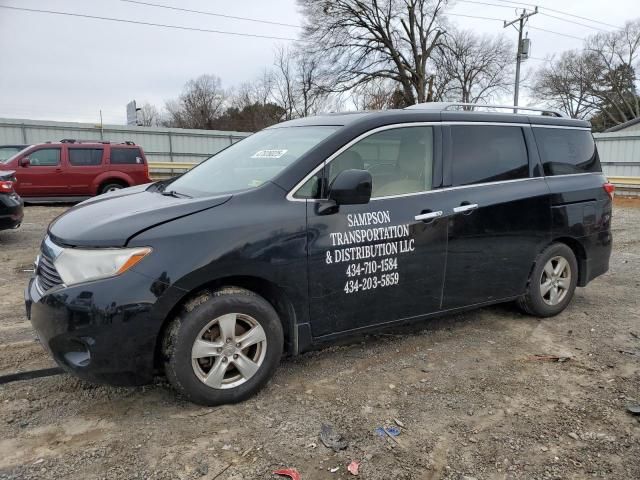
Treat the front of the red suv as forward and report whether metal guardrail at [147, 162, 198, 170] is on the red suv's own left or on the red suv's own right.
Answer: on the red suv's own right

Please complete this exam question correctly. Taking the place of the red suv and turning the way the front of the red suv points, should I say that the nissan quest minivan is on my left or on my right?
on my left

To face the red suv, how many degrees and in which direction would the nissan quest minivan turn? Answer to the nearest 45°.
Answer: approximately 90° to its right

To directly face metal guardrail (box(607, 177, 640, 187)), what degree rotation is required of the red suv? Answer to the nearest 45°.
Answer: approximately 180°

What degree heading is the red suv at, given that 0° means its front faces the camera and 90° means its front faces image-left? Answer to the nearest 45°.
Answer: approximately 90°

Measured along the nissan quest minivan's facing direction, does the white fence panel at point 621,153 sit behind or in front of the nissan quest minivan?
behind

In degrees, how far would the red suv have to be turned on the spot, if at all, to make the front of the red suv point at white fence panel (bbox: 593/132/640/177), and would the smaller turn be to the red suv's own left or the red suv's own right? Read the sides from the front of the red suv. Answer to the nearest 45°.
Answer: approximately 180°

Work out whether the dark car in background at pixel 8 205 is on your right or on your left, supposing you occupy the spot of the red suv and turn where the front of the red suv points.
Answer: on your left

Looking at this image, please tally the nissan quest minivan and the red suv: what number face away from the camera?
0

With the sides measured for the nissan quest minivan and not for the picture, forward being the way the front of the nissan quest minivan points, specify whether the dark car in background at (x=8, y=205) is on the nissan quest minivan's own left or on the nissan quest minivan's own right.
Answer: on the nissan quest minivan's own right

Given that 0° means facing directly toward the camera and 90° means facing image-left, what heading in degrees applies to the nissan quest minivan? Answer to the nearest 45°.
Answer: approximately 45°
